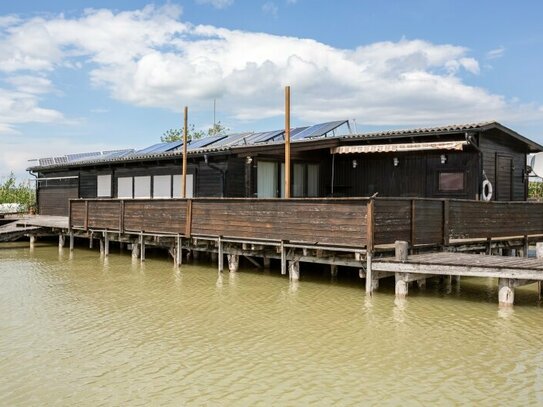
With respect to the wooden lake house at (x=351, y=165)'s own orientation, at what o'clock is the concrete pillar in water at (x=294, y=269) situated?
The concrete pillar in water is roughly at 11 o'clock from the wooden lake house.

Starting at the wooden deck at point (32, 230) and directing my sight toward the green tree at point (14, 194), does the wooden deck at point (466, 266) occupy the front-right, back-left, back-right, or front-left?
back-right

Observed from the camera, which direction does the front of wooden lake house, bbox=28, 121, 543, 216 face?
facing the viewer and to the left of the viewer

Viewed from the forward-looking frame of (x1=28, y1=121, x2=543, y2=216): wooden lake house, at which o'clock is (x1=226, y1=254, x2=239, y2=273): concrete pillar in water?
The concrete pillar in water is roughly at 12 o'clock from the wooden lake house.

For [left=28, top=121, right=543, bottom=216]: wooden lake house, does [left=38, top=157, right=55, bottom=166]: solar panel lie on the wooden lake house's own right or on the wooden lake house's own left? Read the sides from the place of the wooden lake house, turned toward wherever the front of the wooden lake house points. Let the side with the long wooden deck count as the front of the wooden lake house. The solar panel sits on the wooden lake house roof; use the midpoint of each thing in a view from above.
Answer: on the wooden lake house's own right

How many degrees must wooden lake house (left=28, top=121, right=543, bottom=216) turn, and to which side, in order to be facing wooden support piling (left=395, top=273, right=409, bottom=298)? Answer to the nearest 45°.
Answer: approximately 45° to its left

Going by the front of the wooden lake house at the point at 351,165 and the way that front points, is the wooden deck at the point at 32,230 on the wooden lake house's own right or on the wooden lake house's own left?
on the wooden lake house's own right

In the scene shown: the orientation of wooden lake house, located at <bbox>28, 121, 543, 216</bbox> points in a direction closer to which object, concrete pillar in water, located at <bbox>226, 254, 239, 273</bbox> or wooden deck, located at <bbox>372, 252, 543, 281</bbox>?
the concrete pillar in water

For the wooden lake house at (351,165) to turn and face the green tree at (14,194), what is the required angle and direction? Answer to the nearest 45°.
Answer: approximately 90° to its right

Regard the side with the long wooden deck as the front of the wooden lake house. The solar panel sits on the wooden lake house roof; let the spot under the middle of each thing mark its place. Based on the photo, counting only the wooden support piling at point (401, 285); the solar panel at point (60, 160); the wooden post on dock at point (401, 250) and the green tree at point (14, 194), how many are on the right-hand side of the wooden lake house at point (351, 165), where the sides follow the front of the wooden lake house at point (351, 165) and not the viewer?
2

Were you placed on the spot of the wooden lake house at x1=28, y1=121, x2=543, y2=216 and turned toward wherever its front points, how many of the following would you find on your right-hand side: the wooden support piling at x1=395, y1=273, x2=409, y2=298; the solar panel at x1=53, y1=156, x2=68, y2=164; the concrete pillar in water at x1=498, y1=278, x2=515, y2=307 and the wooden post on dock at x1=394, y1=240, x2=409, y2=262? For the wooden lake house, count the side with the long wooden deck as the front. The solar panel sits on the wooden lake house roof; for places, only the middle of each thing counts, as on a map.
1

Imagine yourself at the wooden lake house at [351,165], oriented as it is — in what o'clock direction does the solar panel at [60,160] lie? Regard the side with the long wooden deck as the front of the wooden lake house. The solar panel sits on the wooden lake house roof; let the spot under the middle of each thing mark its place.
The solar panel is roughly at 3 o'clock from the wooden lake house.

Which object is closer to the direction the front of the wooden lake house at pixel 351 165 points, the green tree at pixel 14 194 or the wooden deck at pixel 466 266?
the wooden deck
